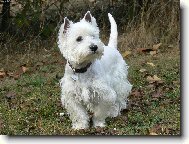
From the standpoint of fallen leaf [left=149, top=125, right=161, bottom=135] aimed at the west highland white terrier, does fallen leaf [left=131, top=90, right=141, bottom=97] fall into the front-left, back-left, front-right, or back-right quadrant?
front-right

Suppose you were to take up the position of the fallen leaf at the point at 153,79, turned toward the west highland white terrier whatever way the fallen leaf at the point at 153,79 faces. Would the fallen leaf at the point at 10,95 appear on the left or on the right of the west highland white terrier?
right

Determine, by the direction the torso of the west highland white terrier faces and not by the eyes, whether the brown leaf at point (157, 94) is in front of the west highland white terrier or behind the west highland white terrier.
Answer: behind

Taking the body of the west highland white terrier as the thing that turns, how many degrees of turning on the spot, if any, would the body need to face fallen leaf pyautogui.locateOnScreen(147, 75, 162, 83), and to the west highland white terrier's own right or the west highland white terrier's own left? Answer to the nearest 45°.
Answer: approximately 180°

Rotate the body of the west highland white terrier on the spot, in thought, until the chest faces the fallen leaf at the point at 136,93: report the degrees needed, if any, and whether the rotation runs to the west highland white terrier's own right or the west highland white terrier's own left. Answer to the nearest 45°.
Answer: approximately 180°

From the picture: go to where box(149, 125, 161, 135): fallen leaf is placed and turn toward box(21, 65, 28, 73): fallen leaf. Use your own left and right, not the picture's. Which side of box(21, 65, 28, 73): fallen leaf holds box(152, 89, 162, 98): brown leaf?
right

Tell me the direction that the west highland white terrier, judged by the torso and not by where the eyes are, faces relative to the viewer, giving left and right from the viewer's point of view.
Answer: facing the viewer and to the left of the viewer

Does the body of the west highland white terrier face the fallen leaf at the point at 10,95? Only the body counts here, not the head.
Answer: no

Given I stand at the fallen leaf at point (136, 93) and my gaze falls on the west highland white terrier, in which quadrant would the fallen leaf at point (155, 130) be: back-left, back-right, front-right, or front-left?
front-left

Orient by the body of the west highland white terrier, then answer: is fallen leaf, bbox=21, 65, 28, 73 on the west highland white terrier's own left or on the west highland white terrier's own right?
on the west highland white terrier's own right

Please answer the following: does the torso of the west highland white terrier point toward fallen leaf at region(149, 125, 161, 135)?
no

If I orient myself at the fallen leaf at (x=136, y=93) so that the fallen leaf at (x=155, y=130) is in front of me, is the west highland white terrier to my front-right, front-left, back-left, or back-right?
front-right
